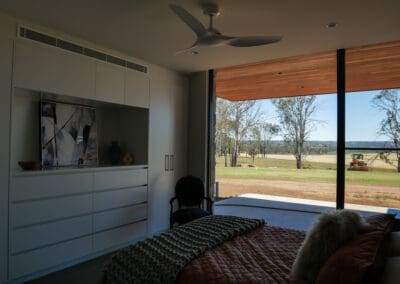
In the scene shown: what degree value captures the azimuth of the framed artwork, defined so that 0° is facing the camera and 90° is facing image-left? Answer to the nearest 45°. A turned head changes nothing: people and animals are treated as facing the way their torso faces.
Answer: approximately 315°

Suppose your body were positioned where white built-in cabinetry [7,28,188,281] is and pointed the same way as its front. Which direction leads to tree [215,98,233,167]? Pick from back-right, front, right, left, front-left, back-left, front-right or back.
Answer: left

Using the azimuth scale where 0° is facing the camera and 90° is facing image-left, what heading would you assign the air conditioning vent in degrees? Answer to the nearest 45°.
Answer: approximately 315°

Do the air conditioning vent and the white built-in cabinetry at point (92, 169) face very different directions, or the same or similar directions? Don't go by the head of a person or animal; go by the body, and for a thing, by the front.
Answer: same or similar directions

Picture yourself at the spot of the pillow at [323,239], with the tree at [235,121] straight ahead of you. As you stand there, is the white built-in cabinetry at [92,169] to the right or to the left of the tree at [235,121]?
left

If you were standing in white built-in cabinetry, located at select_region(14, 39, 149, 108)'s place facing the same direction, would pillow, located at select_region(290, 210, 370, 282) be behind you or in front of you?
in front

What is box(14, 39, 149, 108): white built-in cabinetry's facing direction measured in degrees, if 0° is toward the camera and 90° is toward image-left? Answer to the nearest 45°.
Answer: approximately 315°

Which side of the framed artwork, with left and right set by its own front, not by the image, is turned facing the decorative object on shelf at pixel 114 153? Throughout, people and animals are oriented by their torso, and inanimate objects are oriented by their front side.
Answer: left

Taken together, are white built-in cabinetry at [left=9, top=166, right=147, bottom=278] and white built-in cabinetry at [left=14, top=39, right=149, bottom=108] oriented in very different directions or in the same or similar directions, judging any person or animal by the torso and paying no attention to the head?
same or similar directions

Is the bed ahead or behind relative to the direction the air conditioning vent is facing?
ahead

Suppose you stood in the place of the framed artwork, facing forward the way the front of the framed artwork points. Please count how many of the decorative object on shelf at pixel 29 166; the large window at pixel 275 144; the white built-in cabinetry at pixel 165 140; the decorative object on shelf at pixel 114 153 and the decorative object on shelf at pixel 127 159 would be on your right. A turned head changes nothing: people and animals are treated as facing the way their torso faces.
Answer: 1

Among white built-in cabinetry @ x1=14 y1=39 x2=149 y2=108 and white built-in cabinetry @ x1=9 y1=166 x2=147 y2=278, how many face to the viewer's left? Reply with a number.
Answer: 0

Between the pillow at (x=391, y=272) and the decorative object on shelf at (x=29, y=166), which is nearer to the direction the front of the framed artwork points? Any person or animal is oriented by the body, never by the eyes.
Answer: the pillow
